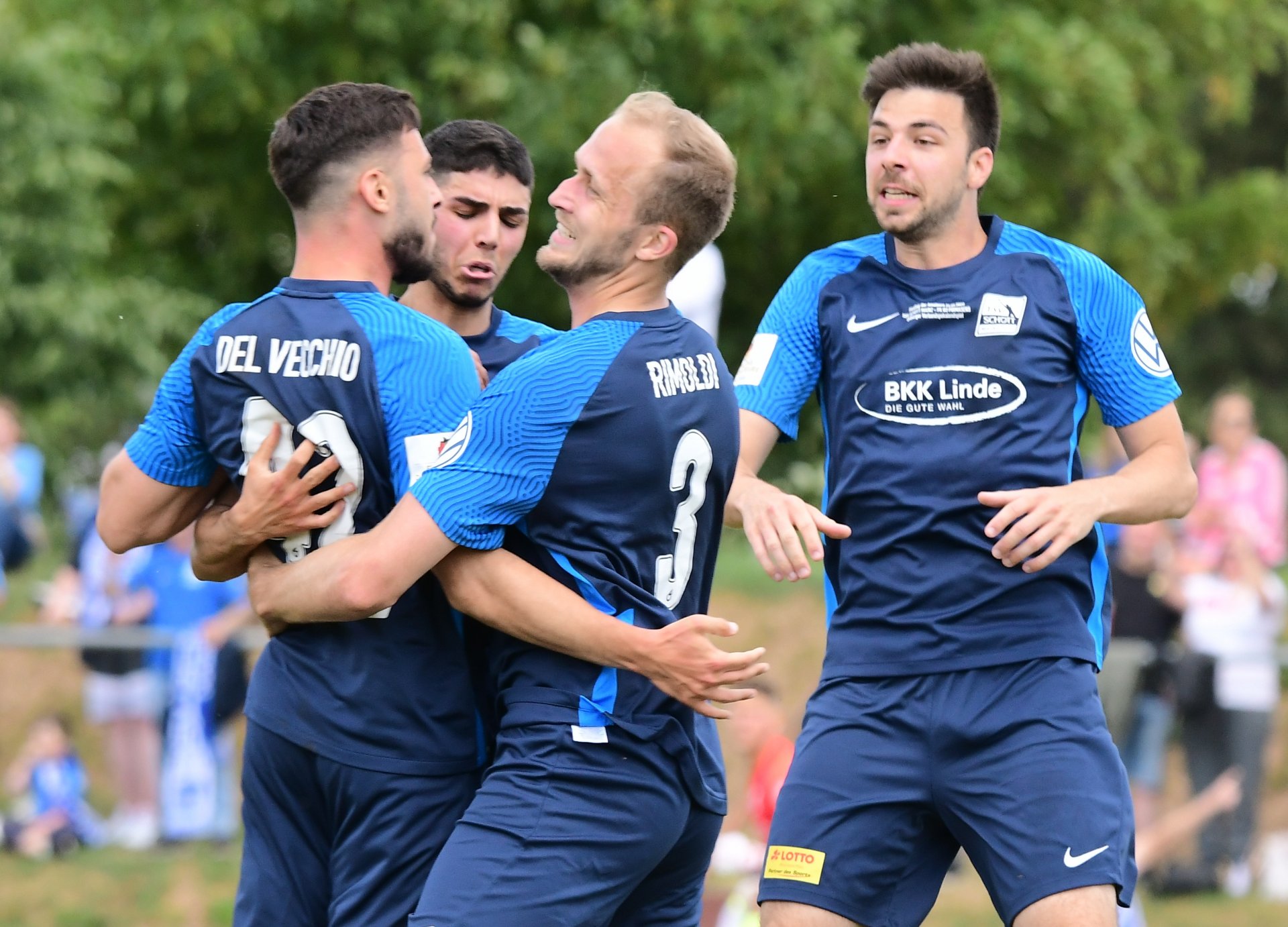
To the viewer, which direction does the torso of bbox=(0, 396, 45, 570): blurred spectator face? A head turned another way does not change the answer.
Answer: toward the camera

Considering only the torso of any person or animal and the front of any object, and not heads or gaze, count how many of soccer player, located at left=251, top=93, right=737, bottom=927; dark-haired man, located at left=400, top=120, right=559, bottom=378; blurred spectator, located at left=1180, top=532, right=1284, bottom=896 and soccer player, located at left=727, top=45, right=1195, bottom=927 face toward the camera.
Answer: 3

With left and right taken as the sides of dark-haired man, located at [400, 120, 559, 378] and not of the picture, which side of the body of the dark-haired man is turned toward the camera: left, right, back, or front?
front

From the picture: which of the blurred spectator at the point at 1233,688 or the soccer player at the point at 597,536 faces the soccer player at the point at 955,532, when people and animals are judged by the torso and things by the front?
the blurred spectator

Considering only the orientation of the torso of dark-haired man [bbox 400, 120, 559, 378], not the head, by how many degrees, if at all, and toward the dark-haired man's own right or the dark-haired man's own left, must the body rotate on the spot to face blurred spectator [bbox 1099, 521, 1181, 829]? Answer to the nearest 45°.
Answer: approximately 135° to the dark-haired man's own left

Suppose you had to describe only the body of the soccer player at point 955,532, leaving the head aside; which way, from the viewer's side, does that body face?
toward the camera

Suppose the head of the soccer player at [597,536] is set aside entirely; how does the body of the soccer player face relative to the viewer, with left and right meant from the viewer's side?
facing away from the viewer and to the left of the viewer

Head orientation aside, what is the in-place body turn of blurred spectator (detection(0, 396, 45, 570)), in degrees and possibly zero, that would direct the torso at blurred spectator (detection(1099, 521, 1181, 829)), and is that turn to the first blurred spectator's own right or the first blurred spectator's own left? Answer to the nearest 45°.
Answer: approximately 45° to the first blurred spectator's own left

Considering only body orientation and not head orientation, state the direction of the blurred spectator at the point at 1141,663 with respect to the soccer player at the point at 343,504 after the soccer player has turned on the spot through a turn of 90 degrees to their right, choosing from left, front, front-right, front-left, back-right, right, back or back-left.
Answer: left

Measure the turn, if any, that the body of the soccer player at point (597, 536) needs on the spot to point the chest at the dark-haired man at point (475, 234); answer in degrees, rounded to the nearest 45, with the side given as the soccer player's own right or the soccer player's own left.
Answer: approximately 45° to the soccer player's own right

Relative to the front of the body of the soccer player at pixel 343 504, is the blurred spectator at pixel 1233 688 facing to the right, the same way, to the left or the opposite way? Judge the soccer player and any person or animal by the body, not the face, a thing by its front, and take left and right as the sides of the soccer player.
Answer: the opposite way

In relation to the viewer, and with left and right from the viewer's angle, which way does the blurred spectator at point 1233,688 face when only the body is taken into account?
facing the viewer
